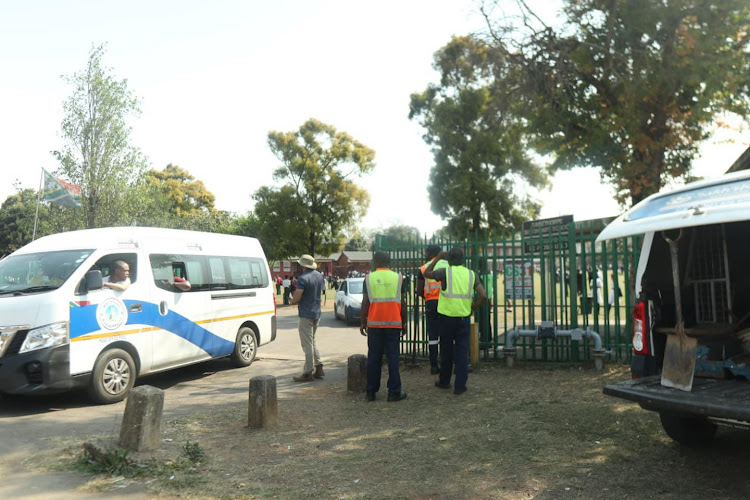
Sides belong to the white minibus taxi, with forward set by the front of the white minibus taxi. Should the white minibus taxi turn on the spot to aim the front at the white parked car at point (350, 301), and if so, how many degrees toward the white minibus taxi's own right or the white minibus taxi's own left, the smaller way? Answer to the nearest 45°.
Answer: approximately 180°

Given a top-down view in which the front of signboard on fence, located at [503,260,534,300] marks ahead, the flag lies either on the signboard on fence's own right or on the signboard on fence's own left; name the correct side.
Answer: on the signboard on fence's own right

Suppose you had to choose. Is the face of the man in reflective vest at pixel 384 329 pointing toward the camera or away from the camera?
away from the camera

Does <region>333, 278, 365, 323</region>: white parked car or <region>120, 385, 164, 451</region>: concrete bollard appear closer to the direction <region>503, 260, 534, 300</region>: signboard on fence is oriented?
the concrete bollard

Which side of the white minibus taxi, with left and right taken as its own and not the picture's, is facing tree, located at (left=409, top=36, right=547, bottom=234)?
back

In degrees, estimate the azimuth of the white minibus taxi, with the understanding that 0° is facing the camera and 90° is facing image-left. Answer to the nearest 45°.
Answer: approximately 45°

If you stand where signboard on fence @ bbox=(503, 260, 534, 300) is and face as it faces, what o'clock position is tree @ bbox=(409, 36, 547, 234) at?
The tree is roughly at 6 o'clock from the signboard on fence.

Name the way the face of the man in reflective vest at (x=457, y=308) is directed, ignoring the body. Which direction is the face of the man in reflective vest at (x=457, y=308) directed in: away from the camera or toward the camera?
away from the camera

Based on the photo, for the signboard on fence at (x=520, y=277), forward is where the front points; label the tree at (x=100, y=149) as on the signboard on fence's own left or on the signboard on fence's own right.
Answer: on the signboard on fence's own right

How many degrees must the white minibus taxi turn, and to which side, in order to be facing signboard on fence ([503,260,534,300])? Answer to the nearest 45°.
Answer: approximately 135° to its left

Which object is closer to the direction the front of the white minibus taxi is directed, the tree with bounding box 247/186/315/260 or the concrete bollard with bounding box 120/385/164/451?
the concrete bollard
